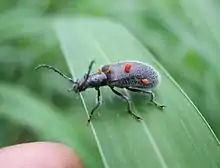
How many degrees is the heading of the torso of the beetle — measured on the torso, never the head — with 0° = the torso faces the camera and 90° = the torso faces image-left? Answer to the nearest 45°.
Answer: approximately 90°
